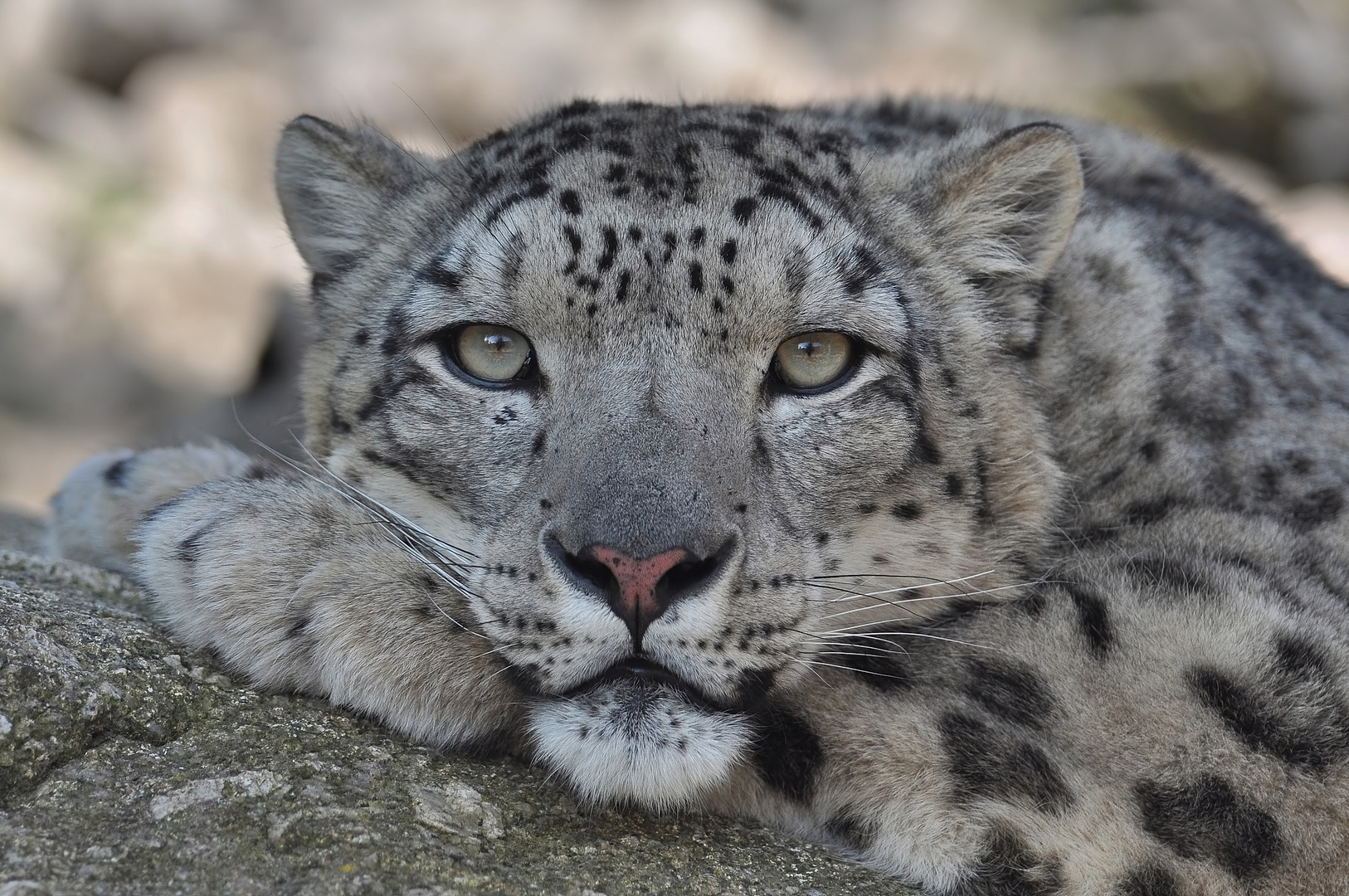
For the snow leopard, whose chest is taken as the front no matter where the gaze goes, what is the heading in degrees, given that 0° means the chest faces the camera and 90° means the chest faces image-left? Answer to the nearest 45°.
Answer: approximately 45°

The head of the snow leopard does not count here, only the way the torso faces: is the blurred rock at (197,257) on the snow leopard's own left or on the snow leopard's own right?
on the snow leopard's own right
